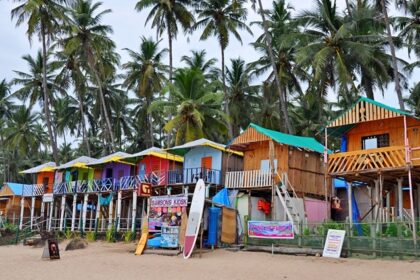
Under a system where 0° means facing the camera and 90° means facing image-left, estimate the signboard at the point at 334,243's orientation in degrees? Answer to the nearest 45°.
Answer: approximately 0°

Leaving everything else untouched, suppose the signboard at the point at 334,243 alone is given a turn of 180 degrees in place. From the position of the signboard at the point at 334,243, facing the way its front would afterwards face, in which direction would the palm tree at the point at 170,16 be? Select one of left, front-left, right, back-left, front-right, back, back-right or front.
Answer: front-left

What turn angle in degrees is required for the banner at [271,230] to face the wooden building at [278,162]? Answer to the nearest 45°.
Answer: approximately 180°

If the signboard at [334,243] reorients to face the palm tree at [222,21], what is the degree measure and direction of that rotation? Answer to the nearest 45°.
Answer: approximately 135° to its right

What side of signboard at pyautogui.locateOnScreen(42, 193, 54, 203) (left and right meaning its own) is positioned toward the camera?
front

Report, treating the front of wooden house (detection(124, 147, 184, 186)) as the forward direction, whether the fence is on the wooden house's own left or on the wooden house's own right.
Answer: on the wooden house's own left

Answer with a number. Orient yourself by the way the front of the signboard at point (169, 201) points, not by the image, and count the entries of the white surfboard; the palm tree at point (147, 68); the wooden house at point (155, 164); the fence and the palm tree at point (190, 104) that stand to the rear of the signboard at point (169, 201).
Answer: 3

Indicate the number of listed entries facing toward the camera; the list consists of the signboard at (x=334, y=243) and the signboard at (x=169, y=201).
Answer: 2

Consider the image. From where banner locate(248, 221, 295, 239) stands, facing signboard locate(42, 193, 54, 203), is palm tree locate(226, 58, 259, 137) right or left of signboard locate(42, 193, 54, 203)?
right

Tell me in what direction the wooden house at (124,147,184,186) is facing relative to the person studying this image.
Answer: facing the viewer and to the left of the viewer

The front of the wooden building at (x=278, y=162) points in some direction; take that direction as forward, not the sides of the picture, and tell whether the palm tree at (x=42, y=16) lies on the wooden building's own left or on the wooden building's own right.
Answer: on the wooden building's own right

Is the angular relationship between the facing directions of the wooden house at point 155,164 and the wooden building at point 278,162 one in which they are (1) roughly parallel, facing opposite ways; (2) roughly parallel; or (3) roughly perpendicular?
roughly parallel

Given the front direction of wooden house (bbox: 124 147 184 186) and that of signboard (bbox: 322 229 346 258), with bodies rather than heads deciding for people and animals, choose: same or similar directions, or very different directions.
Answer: same or similar directions

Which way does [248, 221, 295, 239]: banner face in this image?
toward the camera

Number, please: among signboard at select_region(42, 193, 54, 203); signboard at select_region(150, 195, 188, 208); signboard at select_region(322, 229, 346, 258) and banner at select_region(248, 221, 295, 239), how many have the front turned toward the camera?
4
